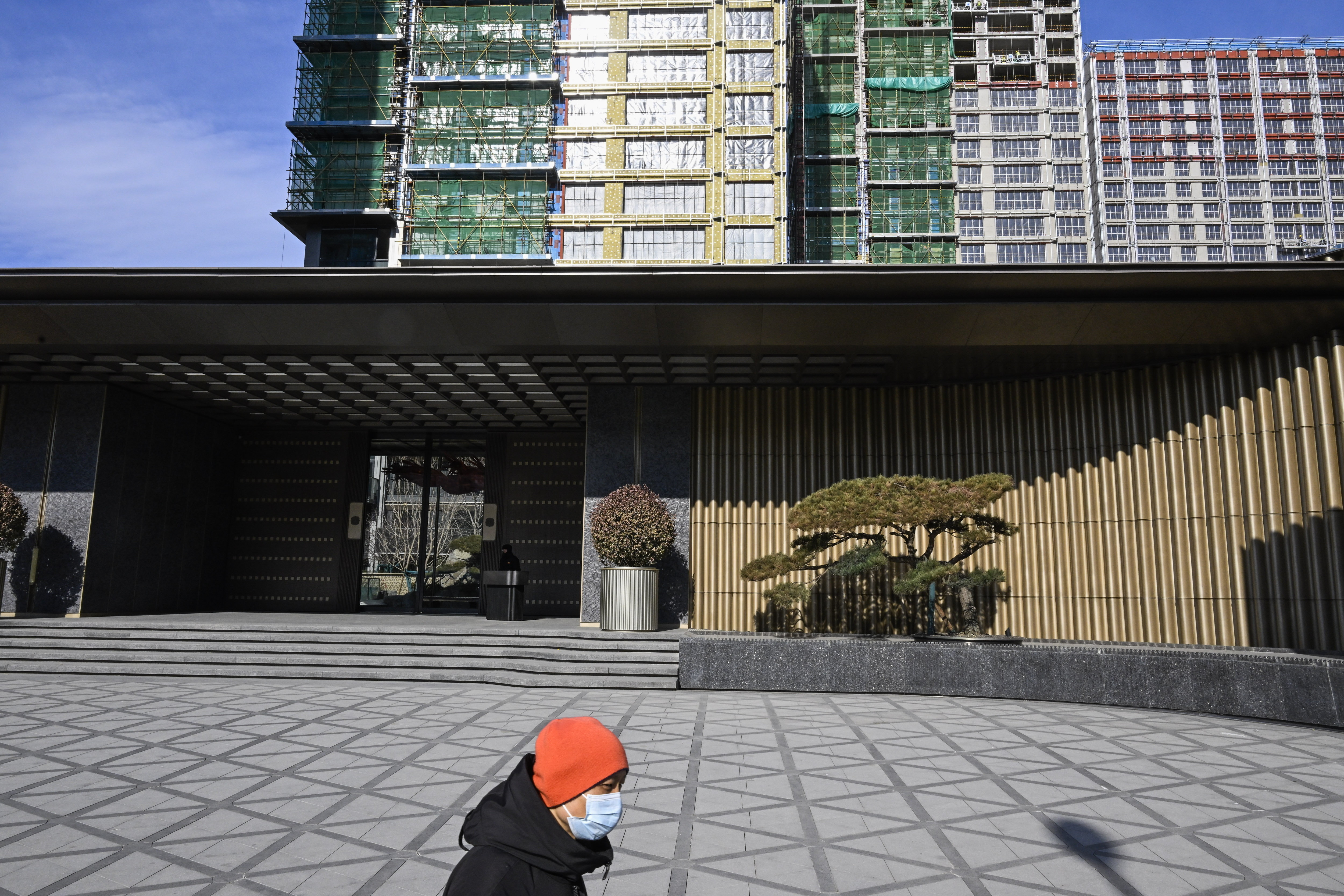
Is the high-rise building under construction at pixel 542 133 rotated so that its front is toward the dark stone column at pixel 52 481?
yes

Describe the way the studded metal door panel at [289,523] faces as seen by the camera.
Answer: facing the viewer

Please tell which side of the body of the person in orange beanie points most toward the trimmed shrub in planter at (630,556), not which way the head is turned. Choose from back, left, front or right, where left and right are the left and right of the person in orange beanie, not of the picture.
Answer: left

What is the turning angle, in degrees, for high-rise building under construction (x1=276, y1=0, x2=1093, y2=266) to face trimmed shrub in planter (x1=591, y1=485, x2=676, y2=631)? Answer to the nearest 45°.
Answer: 0° — it already faces it

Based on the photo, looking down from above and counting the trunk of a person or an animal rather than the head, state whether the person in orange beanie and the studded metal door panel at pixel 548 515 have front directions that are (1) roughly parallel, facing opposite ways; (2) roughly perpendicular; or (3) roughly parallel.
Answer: roughly perpendicular

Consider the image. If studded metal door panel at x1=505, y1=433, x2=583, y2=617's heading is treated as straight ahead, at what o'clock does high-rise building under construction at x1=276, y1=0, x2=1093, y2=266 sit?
The high-rise building under construction is roughly at 6 o'clock from the studded metal door panel.

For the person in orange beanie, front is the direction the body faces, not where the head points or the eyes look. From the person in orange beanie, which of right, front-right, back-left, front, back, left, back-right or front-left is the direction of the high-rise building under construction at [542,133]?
left

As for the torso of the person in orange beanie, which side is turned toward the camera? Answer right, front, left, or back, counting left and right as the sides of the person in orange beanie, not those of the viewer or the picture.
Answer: right

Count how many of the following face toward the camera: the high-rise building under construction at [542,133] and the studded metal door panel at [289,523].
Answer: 2

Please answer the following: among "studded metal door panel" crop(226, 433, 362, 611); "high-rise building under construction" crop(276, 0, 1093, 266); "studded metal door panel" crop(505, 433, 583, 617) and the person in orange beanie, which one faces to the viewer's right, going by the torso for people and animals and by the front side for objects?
the person in orange beanie

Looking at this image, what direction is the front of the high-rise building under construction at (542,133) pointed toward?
toward the camera
